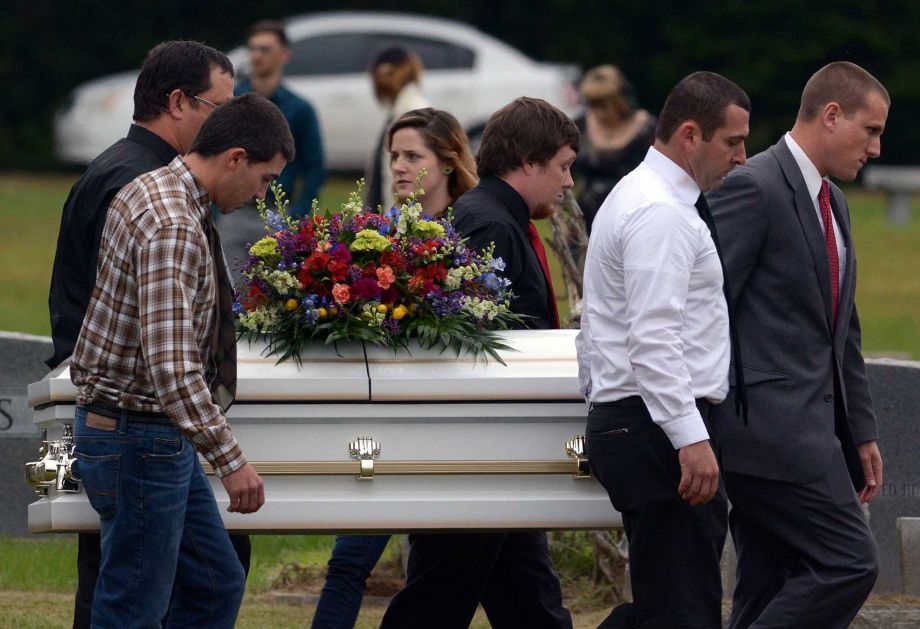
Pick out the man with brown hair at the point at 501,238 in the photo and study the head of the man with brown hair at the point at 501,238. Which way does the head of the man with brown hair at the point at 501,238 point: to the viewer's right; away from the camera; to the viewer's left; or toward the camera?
to the viewer's right

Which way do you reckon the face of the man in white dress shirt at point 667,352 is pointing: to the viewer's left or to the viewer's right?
to the viewer's right

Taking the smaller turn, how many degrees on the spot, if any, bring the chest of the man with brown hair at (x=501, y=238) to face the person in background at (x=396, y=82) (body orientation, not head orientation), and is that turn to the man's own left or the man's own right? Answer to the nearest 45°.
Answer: approximately 90° to the man's own left

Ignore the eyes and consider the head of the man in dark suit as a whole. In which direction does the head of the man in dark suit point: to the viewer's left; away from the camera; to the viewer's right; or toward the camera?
to the viewer's right

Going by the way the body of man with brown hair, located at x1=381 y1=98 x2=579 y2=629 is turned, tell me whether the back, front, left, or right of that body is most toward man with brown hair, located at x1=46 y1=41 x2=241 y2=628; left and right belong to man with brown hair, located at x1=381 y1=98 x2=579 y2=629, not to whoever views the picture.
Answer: back

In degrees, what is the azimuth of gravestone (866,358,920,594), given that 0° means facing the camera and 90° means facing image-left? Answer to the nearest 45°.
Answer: approximately 0°

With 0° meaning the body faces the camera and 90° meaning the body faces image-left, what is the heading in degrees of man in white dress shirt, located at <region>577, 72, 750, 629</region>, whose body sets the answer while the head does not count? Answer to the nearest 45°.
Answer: approximately 270°

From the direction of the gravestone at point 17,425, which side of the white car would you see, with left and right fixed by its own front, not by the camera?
left

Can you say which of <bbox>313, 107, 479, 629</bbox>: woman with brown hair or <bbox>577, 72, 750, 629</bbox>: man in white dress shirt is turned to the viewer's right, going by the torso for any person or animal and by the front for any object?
the man in white dress shirt

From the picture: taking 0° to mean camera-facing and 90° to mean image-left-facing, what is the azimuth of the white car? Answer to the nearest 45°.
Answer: approximately 90°

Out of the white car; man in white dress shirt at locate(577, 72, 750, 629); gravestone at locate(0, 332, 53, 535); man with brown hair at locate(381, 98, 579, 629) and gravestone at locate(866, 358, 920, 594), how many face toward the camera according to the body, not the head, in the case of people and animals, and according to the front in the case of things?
2

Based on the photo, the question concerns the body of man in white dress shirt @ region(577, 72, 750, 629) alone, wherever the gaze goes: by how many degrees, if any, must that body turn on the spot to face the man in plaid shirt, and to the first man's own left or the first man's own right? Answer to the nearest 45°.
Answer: approximately 180°

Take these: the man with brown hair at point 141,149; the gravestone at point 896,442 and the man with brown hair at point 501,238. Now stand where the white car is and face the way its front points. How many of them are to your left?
3

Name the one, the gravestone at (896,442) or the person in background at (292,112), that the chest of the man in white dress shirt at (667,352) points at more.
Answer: the gravestone
